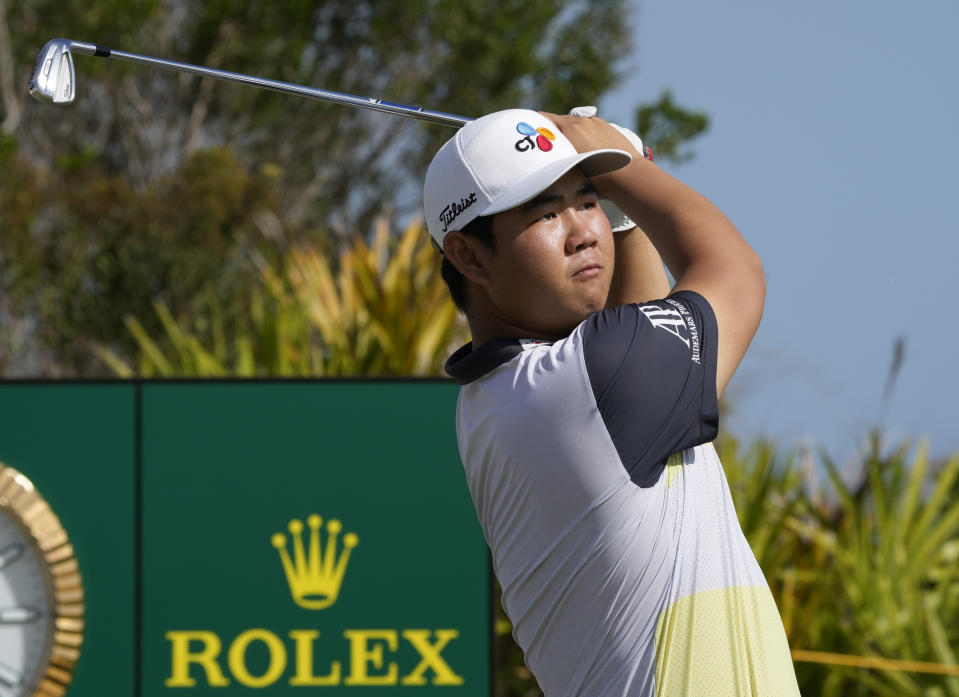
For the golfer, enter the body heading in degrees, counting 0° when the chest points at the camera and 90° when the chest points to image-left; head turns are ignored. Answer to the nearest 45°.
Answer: approximately 270°

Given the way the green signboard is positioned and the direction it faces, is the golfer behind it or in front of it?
in front

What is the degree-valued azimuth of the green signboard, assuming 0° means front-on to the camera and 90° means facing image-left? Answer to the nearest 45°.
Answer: approximately 0°
